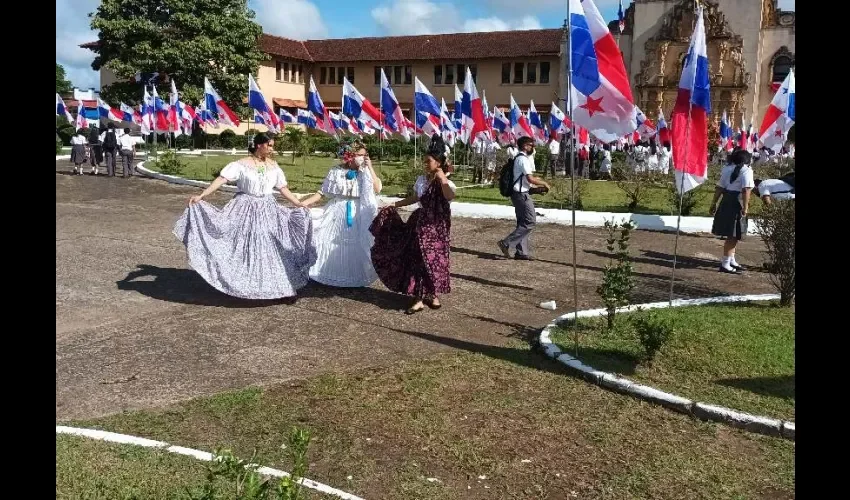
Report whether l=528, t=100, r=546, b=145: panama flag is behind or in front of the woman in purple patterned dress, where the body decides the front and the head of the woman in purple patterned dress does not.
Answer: behind

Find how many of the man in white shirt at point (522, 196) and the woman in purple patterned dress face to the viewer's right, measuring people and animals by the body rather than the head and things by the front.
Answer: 1

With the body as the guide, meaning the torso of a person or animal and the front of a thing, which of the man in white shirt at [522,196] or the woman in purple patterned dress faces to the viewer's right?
the man in white shirt

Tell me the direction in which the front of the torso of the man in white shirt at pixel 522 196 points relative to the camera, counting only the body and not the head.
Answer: to the viewer's right

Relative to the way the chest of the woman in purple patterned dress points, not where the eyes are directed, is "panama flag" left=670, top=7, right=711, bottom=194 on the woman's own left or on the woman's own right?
on the woman's own left

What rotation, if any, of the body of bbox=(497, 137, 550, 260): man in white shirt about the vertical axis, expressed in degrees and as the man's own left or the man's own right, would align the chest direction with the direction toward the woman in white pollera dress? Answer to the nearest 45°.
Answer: approximately 135° to the man's own right

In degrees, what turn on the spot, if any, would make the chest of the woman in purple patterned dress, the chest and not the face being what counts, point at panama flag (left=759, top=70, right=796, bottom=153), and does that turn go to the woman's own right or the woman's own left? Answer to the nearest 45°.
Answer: approximately 180°

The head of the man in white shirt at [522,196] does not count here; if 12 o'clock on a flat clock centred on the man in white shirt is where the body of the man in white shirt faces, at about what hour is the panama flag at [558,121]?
The panama flag is roughly at 9 o'clock from the man in white shirt.

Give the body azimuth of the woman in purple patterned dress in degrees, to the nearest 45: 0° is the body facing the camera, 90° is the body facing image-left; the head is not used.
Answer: approximately 45°

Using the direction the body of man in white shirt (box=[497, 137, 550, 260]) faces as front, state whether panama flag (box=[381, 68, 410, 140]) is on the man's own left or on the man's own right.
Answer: on the man's own left

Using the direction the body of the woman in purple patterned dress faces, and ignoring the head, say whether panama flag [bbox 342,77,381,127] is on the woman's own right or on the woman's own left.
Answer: on the woman's own right
